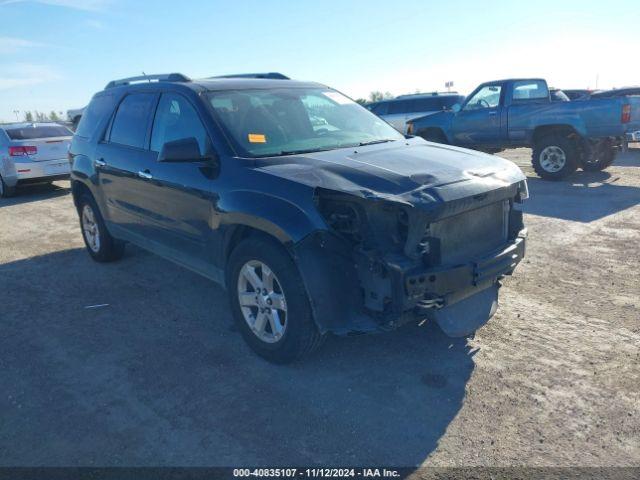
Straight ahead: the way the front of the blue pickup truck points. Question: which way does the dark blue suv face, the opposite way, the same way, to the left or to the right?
the opposite way

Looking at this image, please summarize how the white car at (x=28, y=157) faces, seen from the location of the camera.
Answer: facing away from the viewer and to the left of the viewer

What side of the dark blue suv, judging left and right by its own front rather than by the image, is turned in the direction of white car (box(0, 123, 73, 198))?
back

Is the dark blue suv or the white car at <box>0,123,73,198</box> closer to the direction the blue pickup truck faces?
the white car

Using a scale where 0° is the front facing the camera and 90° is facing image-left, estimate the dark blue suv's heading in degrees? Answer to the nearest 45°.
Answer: approximately 315°

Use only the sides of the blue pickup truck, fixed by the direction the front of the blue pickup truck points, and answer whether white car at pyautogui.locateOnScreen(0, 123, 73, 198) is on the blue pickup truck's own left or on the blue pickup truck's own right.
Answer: on the blue pickup truck's own left

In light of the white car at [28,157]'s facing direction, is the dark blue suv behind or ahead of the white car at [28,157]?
behind

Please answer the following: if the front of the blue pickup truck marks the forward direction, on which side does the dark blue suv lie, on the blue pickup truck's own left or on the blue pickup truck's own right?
on the blue pickup truck's own left

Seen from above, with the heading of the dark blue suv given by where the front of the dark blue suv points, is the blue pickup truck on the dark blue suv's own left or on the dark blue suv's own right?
on the dark blue suv's own left

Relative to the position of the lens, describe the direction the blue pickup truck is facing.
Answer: facing away from the viewer and to the left of the viewer
